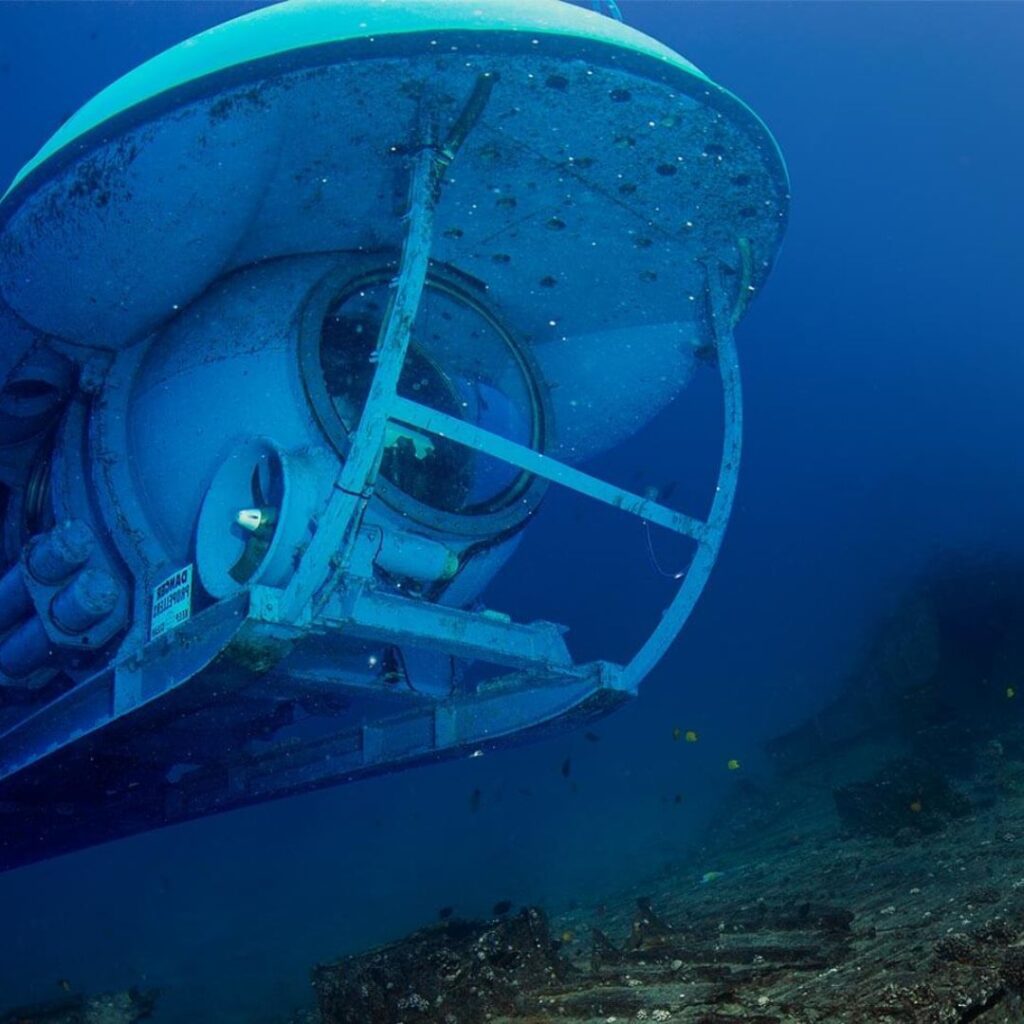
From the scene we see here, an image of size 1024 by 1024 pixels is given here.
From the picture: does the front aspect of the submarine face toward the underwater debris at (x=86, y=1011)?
no

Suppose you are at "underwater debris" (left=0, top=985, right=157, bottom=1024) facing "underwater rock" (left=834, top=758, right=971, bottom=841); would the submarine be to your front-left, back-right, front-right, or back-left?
front-right

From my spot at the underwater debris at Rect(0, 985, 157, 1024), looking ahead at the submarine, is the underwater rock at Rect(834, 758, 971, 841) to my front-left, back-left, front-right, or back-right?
front-left

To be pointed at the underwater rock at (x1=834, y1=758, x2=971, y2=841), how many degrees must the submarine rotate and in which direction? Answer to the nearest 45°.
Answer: approximately 90° to its left

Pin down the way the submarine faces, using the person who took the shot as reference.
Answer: facing the viewer and to the right of the viewer

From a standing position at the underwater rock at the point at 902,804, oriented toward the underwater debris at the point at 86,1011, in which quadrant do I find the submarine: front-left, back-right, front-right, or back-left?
front-left
